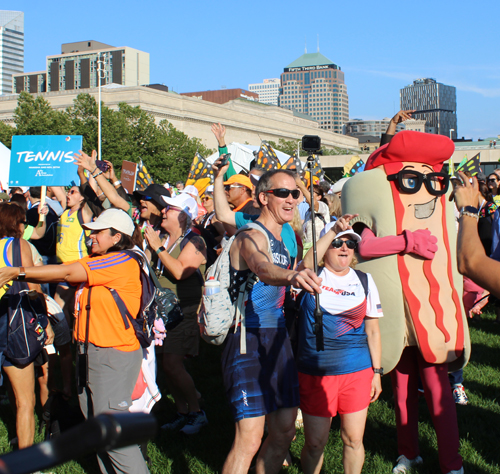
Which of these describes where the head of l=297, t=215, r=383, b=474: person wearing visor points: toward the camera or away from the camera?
toward the camera

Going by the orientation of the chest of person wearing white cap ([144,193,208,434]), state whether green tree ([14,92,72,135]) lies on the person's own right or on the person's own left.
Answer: on the person's own right

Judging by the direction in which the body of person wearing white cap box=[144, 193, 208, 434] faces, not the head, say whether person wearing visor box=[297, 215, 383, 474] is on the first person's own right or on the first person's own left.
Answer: on the first person's own left

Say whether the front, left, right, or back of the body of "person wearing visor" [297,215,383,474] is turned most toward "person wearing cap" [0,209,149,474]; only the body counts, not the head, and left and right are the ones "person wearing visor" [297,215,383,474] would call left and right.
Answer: right

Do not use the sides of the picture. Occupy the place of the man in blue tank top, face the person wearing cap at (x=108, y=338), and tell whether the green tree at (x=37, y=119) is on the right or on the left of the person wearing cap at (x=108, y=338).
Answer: right

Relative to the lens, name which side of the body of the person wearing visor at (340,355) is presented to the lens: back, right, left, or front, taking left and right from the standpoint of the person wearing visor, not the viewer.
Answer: front

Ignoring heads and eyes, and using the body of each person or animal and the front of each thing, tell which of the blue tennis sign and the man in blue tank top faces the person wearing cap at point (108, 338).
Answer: the blue tennis sign

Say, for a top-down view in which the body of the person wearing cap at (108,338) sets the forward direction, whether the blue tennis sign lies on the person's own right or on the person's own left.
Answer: on the person's own right
